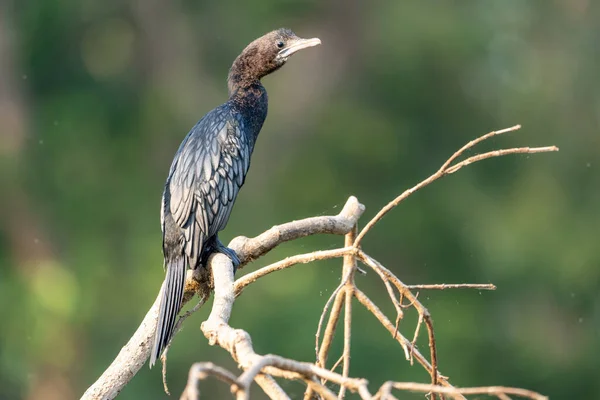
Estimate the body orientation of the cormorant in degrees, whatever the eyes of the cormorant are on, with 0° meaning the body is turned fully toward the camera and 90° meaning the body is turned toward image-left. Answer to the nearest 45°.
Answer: approximately 270°
